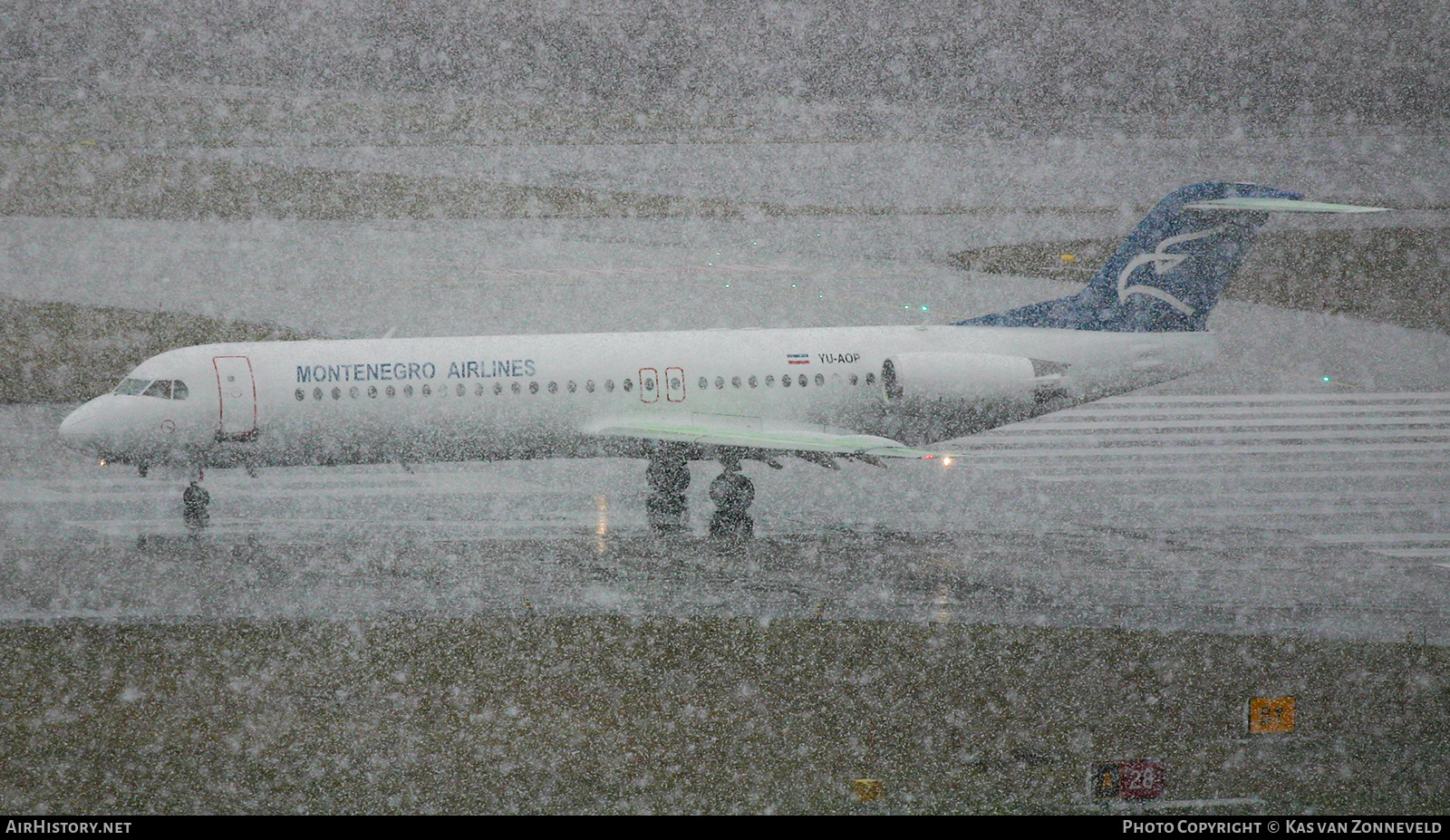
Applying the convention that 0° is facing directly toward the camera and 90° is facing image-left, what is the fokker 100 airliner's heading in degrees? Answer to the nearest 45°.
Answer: approximately 90°
